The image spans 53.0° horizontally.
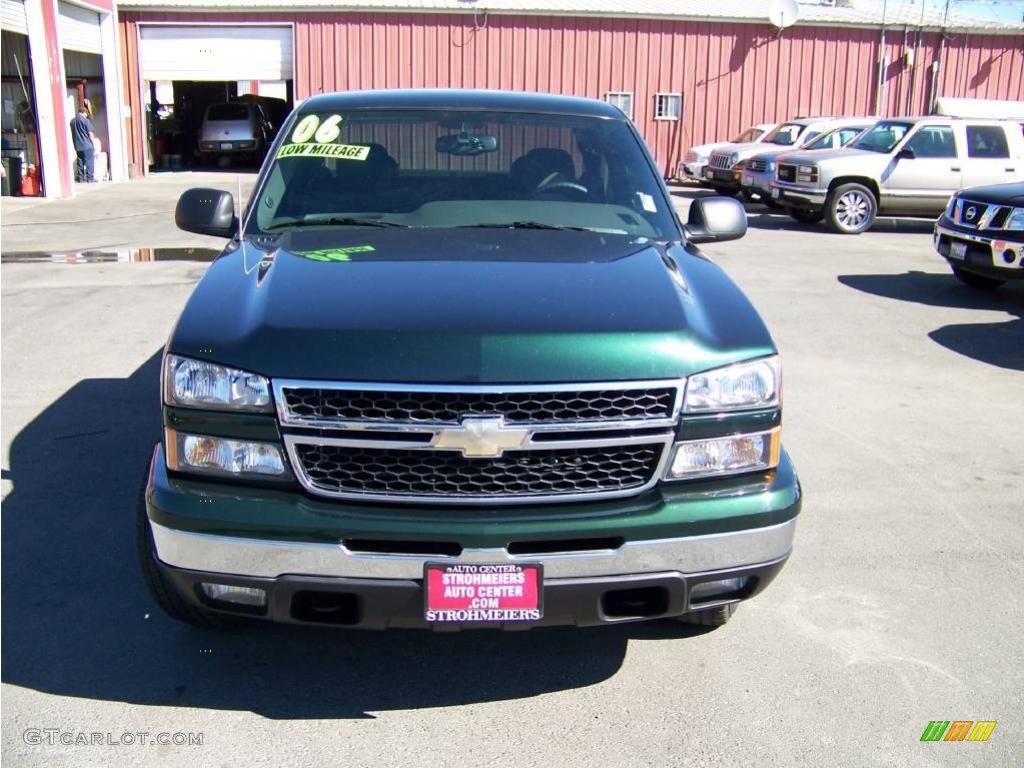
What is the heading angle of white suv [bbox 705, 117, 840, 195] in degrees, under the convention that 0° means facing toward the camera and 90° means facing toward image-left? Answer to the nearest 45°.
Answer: approximately 45°

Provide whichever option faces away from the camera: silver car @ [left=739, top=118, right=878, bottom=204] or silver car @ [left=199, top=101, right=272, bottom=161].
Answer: silver car @ [left=199, top=101, right=272, bottom=161]

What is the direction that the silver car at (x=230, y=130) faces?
away from the camera

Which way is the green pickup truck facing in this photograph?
toward the camera

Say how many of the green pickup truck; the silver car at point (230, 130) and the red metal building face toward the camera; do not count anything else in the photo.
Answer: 2

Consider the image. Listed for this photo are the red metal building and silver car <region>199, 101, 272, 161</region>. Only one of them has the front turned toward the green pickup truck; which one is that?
the red metal building

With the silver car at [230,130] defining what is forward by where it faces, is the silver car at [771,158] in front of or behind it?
behind

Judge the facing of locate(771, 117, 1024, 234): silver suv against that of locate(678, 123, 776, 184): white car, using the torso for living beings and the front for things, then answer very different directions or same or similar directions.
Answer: same or similar directions

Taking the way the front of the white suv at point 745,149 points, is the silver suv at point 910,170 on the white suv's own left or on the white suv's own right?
on the white suv's own left

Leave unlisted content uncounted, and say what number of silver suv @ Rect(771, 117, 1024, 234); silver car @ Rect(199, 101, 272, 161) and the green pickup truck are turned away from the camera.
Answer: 1

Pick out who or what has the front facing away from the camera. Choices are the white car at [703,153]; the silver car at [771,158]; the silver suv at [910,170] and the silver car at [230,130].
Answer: the silver car at [230,130]

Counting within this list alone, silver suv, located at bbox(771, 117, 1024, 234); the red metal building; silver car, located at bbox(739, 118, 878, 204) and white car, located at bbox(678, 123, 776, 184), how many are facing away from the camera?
0

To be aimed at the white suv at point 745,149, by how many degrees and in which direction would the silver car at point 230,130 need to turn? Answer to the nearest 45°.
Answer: approximately 135° to its right

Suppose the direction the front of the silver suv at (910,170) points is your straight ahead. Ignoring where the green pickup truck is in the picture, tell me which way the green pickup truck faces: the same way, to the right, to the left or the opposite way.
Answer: to the left

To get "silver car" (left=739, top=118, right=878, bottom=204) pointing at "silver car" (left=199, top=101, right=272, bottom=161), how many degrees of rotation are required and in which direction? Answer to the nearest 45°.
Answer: approximately 90° to its right

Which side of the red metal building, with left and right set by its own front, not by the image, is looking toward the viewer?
front

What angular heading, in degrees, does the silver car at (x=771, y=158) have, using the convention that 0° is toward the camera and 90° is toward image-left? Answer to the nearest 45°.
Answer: approximately 45°

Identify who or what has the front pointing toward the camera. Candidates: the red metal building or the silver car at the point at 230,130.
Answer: the red metal building

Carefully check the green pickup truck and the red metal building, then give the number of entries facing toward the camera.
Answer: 2

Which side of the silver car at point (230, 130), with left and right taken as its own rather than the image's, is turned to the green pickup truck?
back
